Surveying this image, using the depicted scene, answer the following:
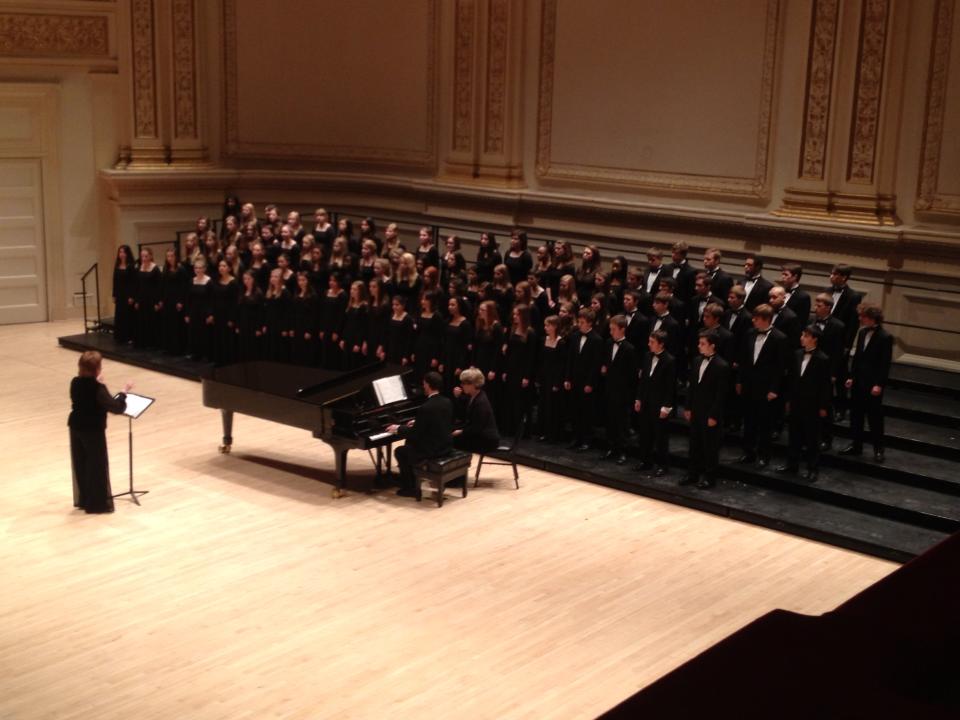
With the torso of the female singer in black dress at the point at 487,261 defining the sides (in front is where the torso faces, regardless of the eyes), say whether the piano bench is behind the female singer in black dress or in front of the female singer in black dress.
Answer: in front

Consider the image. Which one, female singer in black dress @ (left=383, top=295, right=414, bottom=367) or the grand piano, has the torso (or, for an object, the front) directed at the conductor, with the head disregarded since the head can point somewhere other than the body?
the female singer in black dress

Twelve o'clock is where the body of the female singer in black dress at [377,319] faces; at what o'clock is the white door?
The white door is roughly at 3 o'clock from the female singer in black dress.

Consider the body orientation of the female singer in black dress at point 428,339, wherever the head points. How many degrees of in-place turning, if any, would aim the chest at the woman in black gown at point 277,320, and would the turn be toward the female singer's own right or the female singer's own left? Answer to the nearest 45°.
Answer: approximately 90° to the female singer's own right

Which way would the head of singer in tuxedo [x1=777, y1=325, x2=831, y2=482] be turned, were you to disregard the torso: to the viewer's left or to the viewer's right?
to the viewer's left

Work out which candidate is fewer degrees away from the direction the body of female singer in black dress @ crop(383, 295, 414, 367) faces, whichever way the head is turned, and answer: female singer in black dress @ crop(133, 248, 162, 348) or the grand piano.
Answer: the grand piano

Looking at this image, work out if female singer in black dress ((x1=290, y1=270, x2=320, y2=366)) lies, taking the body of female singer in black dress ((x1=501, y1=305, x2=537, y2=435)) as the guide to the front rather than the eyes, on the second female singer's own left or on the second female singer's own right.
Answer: on the second female singer's own right

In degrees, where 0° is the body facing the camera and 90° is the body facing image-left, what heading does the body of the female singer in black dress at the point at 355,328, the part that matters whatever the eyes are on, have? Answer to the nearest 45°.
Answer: approximately 45°

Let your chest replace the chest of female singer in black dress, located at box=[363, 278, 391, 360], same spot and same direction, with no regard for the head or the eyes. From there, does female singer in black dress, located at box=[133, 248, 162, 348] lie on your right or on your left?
on your right

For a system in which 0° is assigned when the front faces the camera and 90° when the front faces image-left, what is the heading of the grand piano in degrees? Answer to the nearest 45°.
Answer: approximately 315°

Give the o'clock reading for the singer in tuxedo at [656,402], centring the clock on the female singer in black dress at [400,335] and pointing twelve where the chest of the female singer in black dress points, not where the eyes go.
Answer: The singer in tuxedo is roughly at 9 o'clock from the female singer in black dress.

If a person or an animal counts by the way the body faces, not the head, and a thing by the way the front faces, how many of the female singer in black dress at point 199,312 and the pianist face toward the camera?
1

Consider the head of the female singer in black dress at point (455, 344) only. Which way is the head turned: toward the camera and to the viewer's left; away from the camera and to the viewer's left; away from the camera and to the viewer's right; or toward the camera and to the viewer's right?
toward the camera and to the viewer's left

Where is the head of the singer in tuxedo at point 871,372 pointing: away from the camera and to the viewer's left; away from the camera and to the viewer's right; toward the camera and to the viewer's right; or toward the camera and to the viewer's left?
toward the camera and to the viewer's left

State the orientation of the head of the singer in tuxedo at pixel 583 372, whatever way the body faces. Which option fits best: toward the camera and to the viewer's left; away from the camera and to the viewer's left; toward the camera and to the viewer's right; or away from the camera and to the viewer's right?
toward the camera and to the viewer's left

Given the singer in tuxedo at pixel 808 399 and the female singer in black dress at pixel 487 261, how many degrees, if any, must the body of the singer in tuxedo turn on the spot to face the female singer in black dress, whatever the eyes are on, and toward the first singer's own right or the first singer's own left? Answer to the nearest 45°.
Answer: approximately 90° to the first singer's own right

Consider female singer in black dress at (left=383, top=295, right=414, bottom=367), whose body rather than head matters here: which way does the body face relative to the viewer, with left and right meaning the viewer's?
facing the viewer and to the left of the viewer

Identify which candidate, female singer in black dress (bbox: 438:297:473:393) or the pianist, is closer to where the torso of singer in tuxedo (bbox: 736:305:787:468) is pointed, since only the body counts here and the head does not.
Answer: the pianist

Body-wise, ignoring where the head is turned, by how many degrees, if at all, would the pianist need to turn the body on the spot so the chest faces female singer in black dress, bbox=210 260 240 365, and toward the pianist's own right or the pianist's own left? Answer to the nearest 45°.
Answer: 0° — they already face them
